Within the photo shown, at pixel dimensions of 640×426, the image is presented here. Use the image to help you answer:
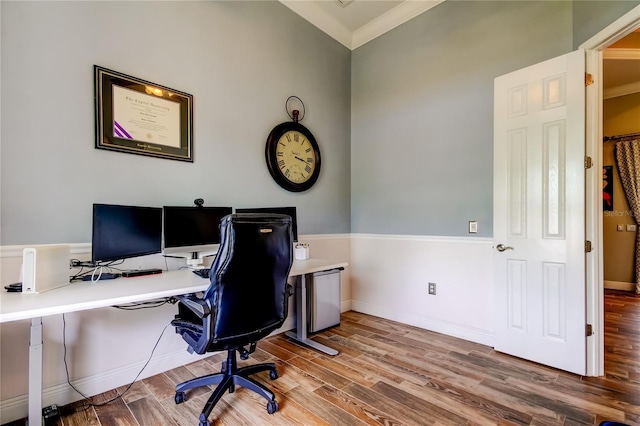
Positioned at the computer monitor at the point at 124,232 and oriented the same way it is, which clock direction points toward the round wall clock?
The round wall clock is roughly at 10 o'clock from the computer monitor.

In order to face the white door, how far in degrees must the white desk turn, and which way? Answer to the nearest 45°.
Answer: approximately 45° to its left

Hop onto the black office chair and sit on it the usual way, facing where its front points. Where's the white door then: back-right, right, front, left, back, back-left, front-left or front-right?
back-right

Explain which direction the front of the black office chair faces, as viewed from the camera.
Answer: facing away from the viewer and to the left of the viewer

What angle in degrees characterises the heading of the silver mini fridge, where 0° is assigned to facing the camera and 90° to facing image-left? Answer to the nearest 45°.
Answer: approximately 315°

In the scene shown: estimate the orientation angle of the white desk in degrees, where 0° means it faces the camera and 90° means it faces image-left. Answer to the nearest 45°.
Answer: approximately 315°

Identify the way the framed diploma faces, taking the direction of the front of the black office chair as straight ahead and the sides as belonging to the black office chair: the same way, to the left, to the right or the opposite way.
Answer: the opposite way
